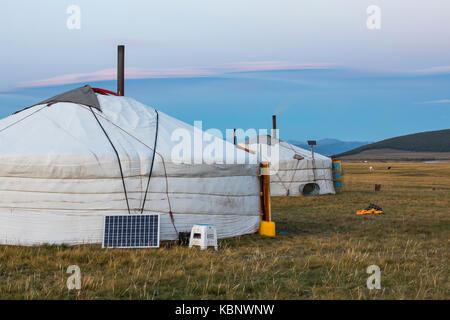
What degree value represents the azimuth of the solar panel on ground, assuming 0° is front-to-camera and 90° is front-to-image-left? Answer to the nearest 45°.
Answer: approximately 0°

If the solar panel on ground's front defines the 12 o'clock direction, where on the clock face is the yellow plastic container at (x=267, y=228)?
The yellow plastic container is roughly at 8 o'clock from the solar panel on ground.

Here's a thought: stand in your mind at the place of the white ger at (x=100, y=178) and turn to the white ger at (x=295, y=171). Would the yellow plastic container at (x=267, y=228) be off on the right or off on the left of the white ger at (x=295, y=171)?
right

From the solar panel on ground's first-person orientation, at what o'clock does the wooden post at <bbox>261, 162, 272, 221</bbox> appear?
The wooden post is roughly at 8 o'clock from the solar panel on ground.

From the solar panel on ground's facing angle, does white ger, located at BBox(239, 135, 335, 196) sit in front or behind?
behind
